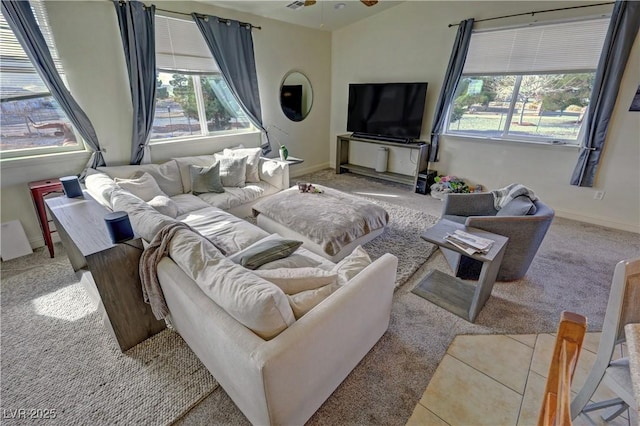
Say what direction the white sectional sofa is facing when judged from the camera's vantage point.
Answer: facing away from the viewer and to the right of the viewer

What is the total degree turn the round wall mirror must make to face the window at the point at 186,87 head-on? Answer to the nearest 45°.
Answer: approximately 90° to its right

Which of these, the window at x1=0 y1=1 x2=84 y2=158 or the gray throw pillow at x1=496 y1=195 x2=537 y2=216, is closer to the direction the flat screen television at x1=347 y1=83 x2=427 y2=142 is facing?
the window

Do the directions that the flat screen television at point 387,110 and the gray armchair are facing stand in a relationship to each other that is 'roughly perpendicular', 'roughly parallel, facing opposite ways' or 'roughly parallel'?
roughly perpendicular

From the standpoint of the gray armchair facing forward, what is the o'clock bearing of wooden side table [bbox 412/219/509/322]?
The wooden side table is roughly at 10 o'clock from the gray armchair.

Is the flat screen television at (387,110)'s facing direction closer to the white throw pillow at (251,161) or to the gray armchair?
the white throw pillow

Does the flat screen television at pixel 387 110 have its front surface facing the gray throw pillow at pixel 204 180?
yes

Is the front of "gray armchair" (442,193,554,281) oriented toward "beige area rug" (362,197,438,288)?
yes

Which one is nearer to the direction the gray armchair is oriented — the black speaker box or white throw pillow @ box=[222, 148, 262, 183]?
the white throw pillow

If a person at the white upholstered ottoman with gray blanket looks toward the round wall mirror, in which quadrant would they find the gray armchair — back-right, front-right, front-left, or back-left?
back-right

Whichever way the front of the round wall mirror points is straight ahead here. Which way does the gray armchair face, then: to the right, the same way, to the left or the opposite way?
the opposite way

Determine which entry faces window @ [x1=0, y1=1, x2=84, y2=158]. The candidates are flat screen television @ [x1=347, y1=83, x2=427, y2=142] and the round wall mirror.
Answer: the flat screen television

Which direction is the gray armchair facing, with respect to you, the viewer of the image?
facing to the left of the viewer
